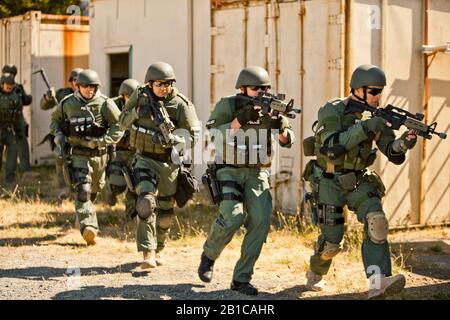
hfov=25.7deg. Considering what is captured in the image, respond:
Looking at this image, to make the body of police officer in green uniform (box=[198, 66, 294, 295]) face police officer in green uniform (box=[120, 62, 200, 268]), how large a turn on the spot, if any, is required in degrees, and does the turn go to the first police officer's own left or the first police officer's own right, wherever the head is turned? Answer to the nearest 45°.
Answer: approximately 180°

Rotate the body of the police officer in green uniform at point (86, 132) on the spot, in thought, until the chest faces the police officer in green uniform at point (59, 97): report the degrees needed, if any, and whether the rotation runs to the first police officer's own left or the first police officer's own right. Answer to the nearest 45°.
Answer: approximately 180°

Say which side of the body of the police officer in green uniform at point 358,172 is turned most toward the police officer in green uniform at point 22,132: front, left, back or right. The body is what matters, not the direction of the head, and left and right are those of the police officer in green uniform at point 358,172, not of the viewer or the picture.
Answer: back

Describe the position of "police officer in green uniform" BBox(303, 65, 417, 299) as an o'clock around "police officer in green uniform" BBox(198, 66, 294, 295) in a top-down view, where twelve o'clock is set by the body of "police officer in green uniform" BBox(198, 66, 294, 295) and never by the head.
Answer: "police officer in green uniform" BBox(303, 65, 417, 299) is roughly at 11 o'clock from "police officer in green uniform" BBox(198, 66, 294, 295).

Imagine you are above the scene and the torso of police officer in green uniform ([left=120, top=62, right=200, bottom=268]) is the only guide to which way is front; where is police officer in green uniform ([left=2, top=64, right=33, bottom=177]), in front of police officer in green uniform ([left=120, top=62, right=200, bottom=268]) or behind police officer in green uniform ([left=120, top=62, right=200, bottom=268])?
behind

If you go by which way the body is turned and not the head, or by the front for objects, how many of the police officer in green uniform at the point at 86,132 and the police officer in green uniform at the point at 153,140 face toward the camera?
2

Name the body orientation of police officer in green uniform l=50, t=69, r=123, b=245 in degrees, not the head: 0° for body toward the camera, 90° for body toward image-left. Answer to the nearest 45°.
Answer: approximately 0°

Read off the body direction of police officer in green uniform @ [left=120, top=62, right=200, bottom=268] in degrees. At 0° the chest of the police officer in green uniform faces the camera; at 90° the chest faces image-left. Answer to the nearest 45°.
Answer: approximately 0°

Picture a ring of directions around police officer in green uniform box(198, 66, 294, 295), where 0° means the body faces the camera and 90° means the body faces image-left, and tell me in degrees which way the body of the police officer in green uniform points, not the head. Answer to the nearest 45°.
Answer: approximately 315°

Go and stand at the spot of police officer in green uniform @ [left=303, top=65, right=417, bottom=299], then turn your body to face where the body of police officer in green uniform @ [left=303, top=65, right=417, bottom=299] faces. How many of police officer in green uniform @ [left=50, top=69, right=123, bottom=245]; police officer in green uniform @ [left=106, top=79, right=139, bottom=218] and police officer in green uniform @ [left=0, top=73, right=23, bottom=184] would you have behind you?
3

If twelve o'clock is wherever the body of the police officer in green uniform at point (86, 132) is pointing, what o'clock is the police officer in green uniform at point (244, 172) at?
the police officer in green uniform at point (244, 172) is roughly at 11 o'clock from the police officer in green uniform at point (86, 132).
